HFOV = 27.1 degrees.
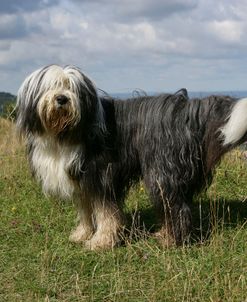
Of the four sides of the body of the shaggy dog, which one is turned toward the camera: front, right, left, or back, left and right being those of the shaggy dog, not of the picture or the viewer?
left
